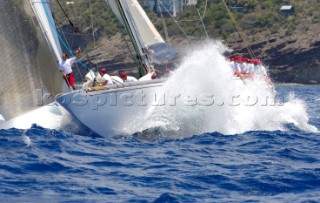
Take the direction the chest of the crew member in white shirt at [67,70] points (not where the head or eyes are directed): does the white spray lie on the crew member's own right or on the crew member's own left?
on the crew member's own left
